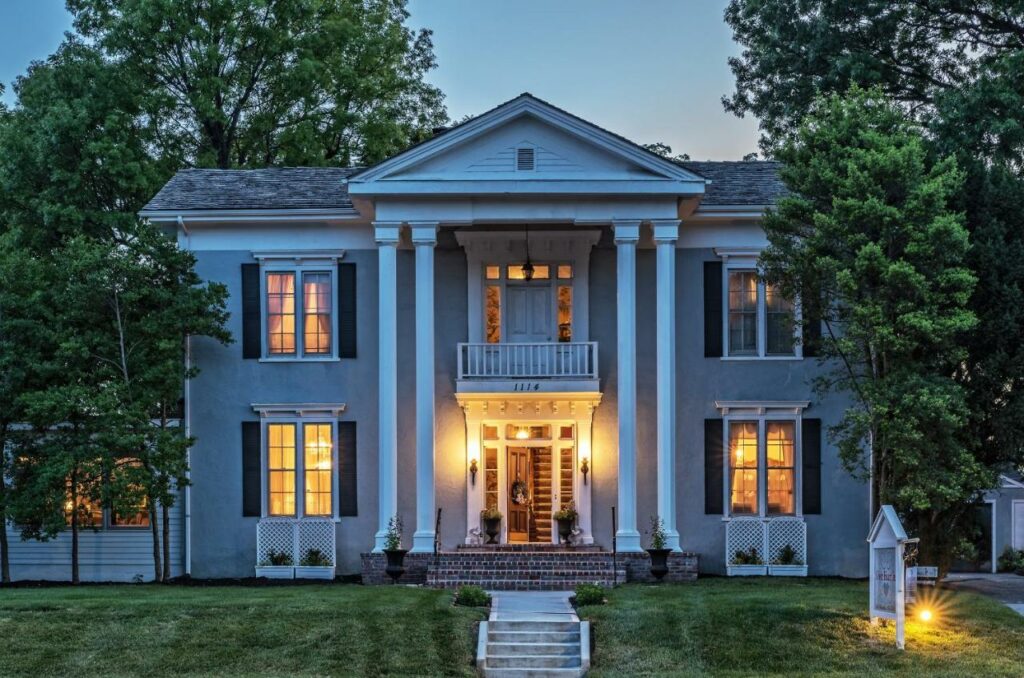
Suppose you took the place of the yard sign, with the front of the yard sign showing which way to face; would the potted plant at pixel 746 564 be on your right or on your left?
on your right

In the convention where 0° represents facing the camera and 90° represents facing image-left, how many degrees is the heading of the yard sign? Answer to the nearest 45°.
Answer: approximately 45°

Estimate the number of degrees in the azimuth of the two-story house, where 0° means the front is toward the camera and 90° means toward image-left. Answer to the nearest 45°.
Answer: approximately 0°

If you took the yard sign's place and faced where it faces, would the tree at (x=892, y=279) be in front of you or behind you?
behind

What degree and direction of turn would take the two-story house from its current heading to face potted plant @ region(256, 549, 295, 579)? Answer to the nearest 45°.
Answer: approximately 90° to its right

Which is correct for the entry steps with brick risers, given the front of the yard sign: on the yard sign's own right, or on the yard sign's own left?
on the yard sign's own right

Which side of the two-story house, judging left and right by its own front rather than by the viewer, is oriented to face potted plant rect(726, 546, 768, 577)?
left

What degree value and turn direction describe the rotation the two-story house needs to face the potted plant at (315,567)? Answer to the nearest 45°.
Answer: approximately 90° to its right

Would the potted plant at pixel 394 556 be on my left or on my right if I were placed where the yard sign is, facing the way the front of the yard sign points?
on my right
